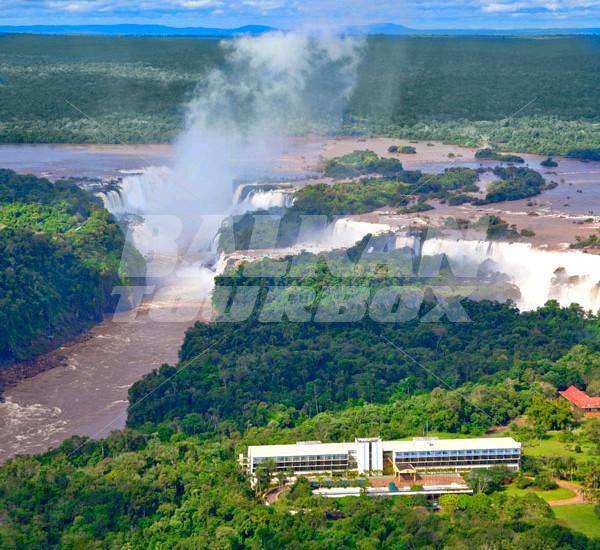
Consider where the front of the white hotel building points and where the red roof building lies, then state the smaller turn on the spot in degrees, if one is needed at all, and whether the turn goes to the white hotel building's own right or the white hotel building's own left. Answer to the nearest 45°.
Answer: approximately 135° to the white hotel building's own left

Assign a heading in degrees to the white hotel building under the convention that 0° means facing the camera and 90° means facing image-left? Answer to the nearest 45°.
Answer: approximately 0°

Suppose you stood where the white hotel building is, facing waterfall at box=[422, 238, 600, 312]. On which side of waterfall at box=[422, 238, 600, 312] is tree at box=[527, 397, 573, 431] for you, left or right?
right

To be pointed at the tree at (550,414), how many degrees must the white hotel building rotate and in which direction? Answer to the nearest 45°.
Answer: approximately 135° to its left

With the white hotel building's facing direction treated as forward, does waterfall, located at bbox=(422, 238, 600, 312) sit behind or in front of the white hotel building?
behind
